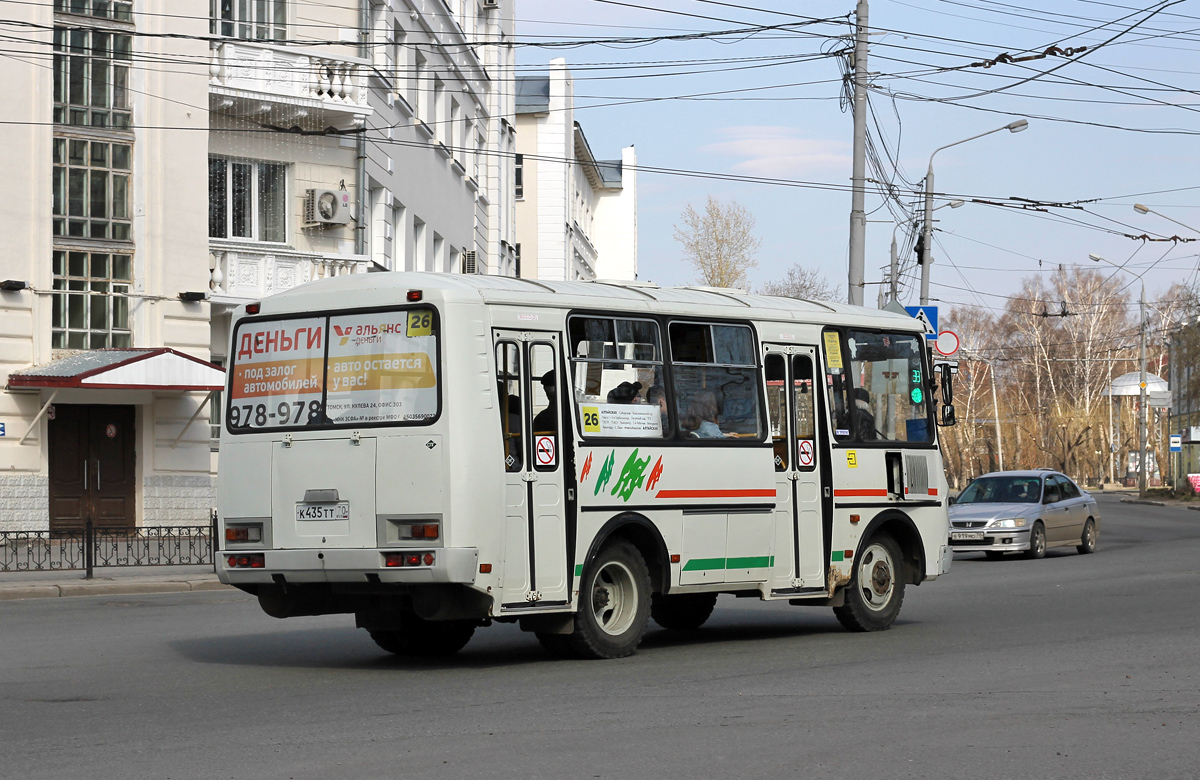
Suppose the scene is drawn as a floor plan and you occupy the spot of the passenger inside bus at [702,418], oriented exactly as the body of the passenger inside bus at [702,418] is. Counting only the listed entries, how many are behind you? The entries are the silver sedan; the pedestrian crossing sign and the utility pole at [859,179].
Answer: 0

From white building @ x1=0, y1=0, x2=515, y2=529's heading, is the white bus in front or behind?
in front

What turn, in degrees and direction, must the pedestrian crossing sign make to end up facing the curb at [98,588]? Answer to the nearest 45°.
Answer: approximately 45° to its right

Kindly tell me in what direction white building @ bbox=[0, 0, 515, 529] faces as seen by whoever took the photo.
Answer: facing the viewer

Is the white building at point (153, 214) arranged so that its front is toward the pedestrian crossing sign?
no

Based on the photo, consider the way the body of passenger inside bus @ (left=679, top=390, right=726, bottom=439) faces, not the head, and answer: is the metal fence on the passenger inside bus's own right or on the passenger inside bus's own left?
on the passenger inside bus's own left

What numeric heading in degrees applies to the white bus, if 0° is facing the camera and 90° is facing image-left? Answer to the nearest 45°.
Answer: approximately 225°

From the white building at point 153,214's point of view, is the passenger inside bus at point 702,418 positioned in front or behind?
in front

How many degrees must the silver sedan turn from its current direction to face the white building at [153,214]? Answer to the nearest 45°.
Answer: approximately 45° to its right

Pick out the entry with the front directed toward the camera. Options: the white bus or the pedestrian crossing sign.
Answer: the pedestrian crossing sign

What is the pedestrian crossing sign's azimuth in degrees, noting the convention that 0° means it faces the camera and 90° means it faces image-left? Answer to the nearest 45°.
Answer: approximately 0°

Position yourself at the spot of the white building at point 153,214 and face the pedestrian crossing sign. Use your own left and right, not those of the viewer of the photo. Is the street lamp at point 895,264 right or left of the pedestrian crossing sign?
left

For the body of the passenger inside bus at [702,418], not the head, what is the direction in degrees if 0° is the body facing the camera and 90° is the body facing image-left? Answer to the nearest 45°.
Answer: approximately 225°

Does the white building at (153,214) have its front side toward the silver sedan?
no

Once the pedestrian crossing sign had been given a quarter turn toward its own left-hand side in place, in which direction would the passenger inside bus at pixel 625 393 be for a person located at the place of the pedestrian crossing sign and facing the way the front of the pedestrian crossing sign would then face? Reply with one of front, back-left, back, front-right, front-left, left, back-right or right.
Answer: right
